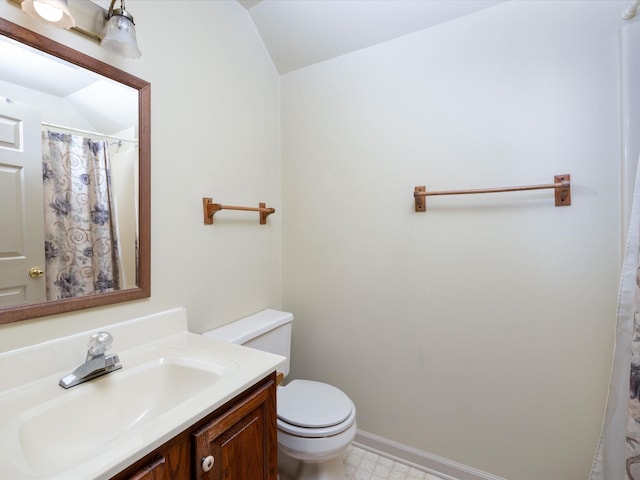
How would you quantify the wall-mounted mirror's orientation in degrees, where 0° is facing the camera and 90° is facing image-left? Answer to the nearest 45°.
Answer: approximately 315°

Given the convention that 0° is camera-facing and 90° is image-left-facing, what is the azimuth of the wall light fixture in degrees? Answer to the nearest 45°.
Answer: approximately 315°
